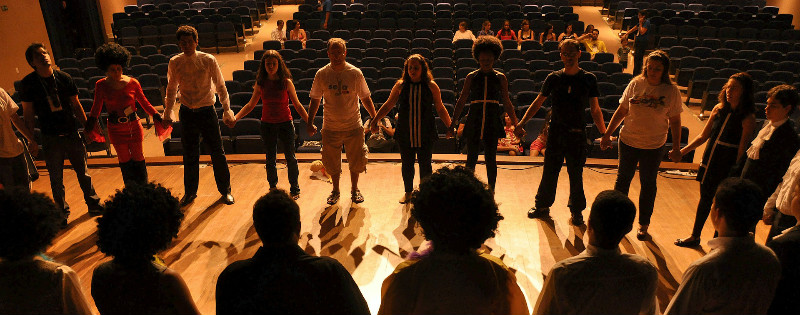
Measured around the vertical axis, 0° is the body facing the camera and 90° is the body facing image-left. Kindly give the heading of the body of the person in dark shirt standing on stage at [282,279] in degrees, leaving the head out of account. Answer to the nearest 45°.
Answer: approximately 180°

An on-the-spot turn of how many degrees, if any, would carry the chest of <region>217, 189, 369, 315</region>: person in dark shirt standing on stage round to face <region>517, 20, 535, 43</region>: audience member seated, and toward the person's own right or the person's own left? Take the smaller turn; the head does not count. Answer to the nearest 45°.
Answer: approximately 45° to the person's own right

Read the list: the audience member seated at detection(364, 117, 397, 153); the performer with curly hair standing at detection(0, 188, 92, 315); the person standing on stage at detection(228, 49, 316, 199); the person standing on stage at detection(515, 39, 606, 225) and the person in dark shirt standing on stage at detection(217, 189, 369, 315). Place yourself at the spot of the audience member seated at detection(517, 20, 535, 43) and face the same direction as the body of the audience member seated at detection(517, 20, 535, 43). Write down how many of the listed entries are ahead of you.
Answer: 5

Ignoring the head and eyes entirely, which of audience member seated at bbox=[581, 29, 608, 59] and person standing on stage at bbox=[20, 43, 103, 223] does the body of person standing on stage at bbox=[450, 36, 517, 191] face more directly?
the person standing on stage

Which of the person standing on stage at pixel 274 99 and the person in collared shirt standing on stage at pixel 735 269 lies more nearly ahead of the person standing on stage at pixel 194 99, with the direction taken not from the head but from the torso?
the person in collared shirt standing on stage

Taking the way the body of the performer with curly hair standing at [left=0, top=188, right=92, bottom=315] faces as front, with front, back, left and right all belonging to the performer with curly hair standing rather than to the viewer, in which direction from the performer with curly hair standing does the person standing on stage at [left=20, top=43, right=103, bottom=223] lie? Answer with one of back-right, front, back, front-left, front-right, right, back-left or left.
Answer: front

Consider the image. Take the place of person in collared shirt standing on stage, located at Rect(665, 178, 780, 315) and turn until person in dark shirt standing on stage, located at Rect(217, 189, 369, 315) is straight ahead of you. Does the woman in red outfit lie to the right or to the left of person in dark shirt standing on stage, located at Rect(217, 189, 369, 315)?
right

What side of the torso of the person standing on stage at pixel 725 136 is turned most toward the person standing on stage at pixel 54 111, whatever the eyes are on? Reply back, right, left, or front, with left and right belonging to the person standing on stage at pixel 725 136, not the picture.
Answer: front

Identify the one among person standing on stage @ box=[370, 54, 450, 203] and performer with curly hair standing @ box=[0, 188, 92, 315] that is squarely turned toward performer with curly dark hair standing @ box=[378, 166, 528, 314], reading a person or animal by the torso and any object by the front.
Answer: the person standing on stage

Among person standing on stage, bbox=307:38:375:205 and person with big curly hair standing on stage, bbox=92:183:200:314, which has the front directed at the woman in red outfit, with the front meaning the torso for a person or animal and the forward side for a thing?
the person with big curly hair standing on stage

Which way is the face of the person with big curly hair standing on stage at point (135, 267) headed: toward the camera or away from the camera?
away from the camera

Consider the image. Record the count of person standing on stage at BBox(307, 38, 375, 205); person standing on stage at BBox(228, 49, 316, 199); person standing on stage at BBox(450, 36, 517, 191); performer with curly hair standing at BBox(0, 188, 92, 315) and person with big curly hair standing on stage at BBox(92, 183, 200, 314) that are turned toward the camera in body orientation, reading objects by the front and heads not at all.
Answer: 3

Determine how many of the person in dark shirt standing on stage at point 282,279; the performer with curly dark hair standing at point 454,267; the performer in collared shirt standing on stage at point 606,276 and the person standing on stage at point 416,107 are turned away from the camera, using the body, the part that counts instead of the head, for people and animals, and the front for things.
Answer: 3

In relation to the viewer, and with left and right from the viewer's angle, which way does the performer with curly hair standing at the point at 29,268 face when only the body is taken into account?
facing away from the viewer

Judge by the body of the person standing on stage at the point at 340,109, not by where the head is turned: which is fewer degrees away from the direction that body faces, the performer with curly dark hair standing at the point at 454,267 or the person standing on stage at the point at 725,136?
the performer with curly dark hair standing

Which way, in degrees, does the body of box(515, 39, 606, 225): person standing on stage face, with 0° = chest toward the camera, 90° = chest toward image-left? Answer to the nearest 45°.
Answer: approximately 0°

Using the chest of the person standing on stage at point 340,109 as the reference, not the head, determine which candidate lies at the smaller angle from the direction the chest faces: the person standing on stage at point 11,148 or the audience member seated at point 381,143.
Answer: the person standing on stage

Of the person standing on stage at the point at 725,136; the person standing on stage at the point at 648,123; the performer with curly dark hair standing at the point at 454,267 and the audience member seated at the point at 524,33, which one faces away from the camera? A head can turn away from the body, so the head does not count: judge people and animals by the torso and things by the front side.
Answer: the performer with curly dark hair standing at the point at 454,267
